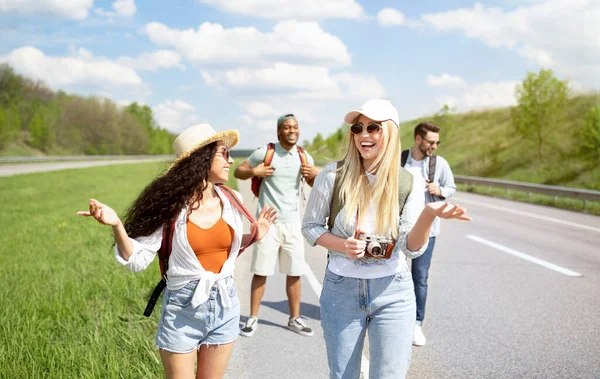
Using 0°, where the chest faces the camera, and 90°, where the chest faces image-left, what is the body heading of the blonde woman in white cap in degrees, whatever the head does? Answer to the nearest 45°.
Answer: approximately 0°

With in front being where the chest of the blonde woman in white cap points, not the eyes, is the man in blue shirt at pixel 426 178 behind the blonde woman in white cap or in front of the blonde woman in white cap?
behind

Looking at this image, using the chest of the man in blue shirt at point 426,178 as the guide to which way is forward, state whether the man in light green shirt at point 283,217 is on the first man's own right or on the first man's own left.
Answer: on the first man's own right

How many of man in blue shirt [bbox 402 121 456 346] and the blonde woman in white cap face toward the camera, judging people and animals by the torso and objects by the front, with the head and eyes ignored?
2

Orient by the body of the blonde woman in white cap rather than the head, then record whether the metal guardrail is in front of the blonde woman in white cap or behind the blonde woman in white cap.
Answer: behind

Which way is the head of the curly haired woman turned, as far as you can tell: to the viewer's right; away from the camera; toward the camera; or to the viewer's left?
to the viewer's right

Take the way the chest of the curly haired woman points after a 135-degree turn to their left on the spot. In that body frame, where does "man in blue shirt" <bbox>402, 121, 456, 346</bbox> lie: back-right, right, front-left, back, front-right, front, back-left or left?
front-right

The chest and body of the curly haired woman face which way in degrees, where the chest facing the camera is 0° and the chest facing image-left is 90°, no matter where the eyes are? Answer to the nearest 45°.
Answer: approximately 315°

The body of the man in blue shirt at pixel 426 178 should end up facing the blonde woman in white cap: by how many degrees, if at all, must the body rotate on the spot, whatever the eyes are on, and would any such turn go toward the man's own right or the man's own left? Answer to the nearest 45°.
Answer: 0° — they already face them
